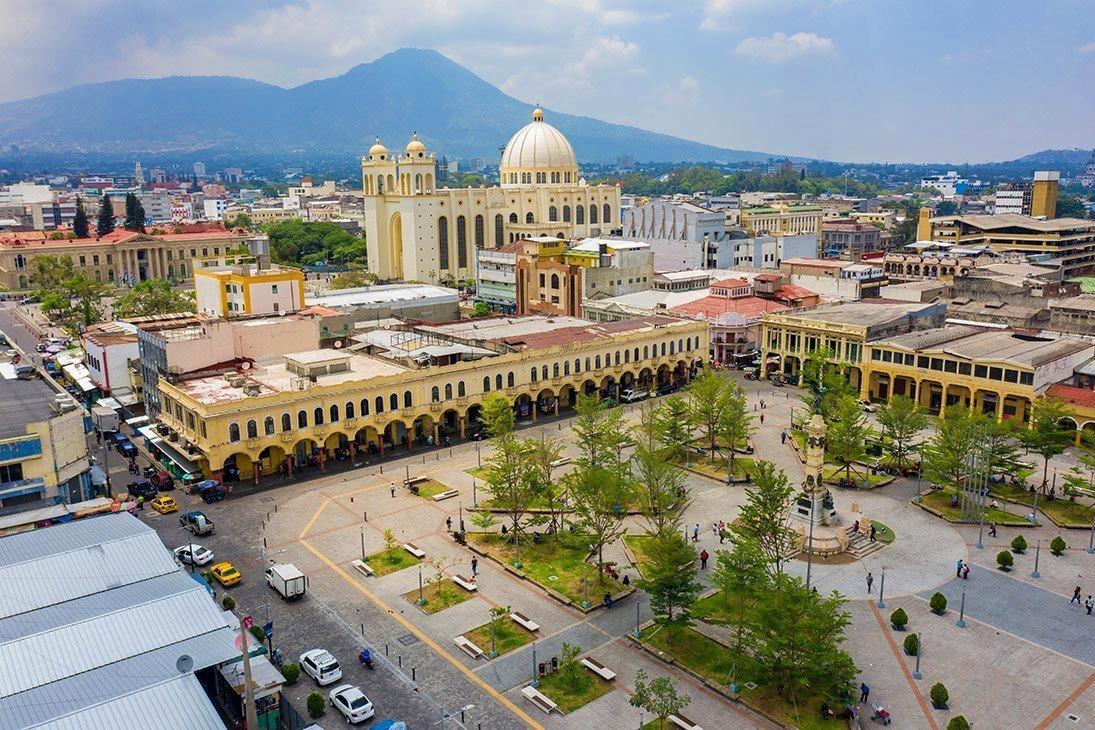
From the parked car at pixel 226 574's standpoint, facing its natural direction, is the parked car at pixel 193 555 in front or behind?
behind

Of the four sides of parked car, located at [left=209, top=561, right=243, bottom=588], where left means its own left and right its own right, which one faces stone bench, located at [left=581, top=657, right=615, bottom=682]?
back

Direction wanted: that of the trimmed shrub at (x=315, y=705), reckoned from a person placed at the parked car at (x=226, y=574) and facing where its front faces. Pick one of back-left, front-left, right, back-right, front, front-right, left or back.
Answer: front-right

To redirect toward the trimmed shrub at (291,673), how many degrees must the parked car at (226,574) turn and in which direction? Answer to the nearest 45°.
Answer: approximately 45° to its right

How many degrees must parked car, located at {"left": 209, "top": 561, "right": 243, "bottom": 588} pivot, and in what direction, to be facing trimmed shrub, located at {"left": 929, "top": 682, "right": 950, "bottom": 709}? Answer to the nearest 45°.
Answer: approximately 135° to its right

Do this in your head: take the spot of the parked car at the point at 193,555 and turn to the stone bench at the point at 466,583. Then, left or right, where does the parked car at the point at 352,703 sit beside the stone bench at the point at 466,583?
right

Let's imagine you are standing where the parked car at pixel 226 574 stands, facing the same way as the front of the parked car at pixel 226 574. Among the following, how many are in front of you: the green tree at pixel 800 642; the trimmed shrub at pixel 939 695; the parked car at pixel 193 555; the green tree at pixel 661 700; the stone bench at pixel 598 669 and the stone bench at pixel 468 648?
5
